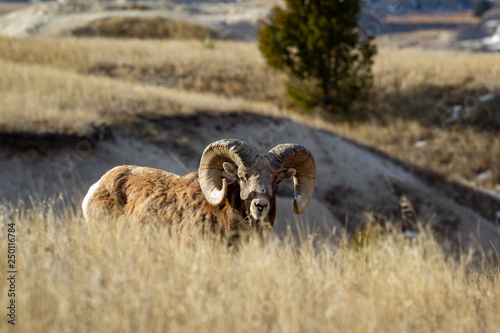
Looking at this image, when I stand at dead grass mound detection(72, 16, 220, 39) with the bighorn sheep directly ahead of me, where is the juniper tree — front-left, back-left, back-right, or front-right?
front-left

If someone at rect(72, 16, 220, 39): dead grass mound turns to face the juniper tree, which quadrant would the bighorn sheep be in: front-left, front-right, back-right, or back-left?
front-right

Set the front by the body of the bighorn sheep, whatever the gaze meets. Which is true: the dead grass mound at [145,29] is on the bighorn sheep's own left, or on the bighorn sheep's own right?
on the bighorn sheep's own left

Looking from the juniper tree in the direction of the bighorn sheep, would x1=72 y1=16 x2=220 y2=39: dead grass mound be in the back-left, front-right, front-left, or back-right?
back-right

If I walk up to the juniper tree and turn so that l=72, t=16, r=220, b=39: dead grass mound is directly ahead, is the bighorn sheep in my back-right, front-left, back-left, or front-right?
back-left

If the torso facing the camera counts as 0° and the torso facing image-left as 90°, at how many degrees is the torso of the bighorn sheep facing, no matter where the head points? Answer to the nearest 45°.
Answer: approximately 270°

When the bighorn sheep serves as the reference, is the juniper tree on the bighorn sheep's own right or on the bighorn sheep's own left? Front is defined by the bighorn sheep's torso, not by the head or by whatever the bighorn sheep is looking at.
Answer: on the bighorn sheep's own left
